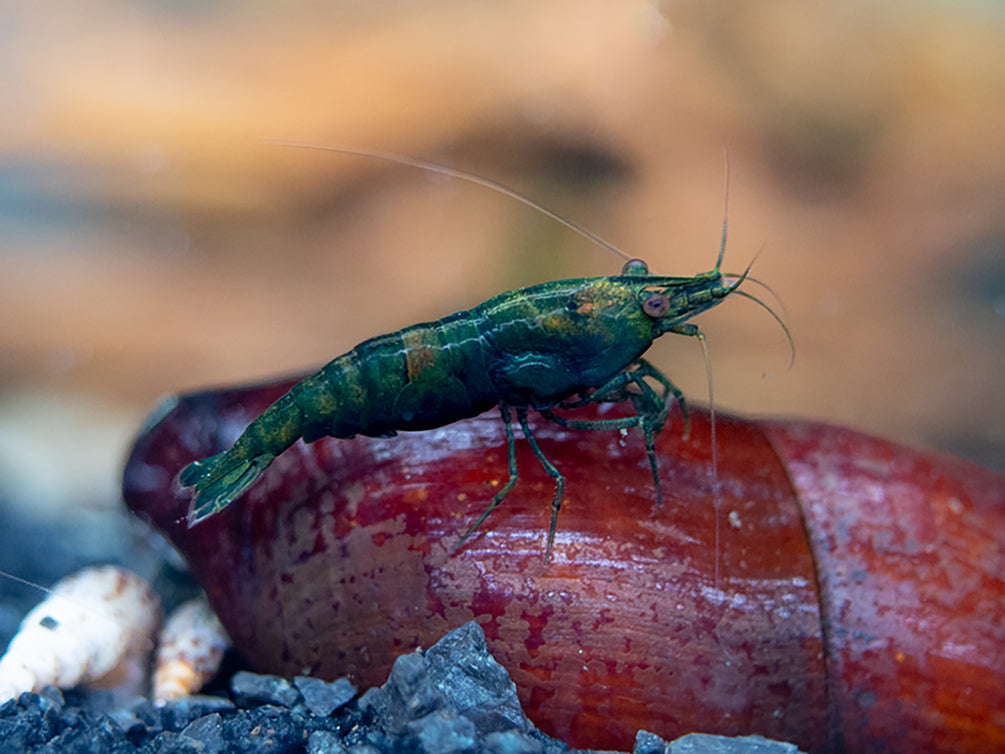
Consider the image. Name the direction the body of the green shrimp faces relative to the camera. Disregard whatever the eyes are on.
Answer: to the viewer's right

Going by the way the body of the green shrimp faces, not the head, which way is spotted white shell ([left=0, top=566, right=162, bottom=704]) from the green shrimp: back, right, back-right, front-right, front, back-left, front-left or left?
back
